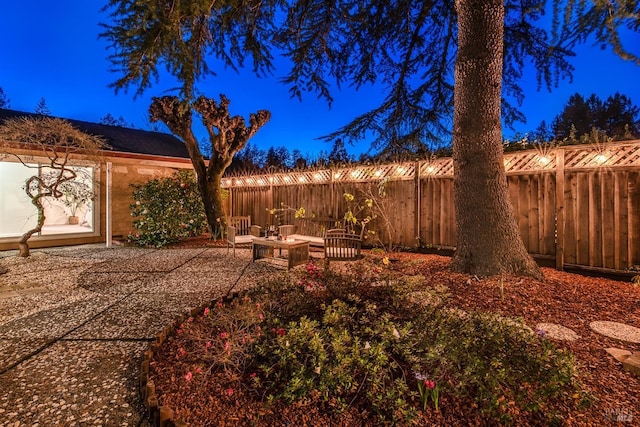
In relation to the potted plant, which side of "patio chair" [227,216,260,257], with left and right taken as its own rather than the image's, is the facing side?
back

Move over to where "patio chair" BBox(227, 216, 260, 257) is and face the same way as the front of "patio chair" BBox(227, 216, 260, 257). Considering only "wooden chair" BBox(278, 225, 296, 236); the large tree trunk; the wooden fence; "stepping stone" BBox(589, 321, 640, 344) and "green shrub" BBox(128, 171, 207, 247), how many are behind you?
1

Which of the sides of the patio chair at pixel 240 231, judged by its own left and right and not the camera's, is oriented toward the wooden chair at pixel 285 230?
left

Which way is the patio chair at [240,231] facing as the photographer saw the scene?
facing the viewer and to the right of the viewer

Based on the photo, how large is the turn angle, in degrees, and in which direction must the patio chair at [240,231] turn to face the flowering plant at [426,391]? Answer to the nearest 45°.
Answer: approximately 45° to its right

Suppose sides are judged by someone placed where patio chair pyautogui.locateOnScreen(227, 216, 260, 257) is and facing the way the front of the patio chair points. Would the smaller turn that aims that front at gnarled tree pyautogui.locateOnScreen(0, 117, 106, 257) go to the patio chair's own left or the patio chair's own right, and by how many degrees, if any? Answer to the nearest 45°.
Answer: approximately 135° to the patio chair's own right

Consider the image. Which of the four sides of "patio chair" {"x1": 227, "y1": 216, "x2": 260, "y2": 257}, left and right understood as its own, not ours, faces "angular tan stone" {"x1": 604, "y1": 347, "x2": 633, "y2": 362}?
front

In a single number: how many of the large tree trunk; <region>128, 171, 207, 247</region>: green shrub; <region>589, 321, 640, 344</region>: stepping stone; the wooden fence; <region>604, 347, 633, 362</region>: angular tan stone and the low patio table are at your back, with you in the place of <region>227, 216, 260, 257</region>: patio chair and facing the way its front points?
1

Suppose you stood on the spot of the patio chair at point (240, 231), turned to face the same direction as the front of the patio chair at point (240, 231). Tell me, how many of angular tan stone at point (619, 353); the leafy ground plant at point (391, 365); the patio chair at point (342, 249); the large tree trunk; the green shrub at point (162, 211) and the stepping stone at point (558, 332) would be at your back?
1

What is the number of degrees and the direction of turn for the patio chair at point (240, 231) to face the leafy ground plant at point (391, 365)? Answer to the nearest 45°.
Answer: approximately 45° to its right

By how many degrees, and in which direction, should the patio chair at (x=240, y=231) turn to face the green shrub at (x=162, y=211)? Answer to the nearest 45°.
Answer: approximately 180°

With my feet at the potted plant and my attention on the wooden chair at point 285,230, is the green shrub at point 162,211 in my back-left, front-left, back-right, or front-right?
front-left
